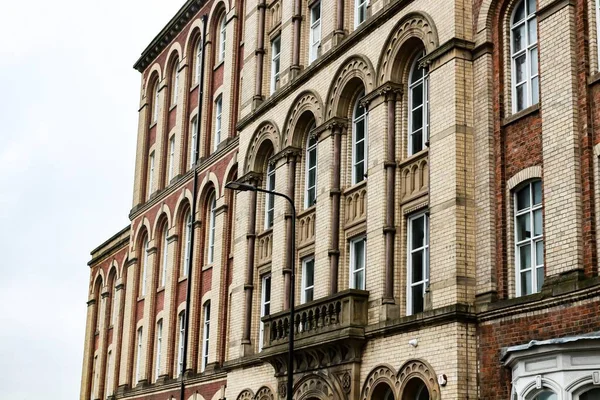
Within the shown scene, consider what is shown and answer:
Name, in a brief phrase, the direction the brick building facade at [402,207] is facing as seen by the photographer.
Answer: facing the viewer and to the left of the viewer
